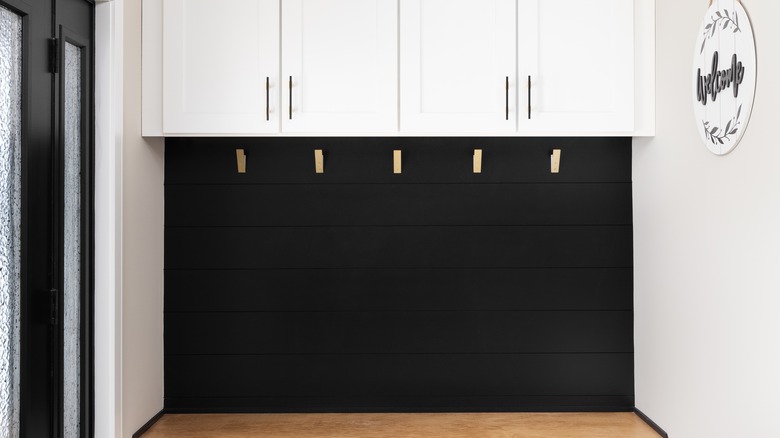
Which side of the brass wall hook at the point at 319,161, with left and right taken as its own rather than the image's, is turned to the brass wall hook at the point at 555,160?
left

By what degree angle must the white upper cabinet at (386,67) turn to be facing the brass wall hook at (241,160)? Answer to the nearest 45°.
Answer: approximately 90° to its right

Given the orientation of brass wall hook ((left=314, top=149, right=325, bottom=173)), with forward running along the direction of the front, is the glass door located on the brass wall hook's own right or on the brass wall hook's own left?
on the brass wall hook's own right

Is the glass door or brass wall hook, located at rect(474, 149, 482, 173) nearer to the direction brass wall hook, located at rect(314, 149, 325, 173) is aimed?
the glass door

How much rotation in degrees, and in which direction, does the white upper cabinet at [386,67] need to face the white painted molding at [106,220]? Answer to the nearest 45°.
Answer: approximately 90° to its right

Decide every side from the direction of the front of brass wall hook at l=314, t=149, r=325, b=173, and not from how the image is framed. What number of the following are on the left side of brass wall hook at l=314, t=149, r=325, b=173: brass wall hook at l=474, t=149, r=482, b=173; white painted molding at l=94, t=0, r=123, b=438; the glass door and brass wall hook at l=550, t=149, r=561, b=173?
2

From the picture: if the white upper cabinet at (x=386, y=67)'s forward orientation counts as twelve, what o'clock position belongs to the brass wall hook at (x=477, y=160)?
The brass wall hook is roughly at 8 o'clock from the white upper cabinet.

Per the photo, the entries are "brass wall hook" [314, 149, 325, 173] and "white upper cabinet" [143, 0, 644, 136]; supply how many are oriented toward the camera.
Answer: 2

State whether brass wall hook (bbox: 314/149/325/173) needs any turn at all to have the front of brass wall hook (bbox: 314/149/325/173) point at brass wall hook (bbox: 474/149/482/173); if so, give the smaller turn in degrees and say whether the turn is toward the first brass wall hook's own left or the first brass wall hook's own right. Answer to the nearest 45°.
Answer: approximately 90° to the first brass wall hook's own left

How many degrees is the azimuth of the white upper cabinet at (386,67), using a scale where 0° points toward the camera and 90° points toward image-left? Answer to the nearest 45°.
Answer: approximately 0°

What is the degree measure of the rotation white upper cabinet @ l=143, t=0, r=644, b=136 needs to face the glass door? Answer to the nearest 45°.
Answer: approximately 45° to its right
